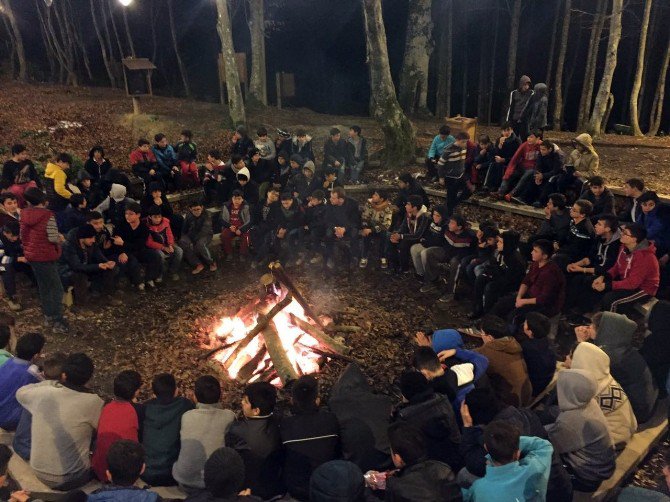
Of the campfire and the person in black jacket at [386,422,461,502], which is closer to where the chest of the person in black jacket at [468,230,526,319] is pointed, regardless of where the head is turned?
the campfire

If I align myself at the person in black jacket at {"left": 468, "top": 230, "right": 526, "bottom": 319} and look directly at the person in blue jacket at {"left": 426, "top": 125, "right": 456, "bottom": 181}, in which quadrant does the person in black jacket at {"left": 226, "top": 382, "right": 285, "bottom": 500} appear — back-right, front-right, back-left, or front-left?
back-left

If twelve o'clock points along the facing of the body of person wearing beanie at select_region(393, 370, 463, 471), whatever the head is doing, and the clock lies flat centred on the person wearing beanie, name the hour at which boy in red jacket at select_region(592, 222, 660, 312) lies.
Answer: The boy in red jacket is roughly at 3 o'clock from the person wearing beanie.

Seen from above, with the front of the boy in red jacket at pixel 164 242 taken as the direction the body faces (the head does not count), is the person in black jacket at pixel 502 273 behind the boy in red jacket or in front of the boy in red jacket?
in front

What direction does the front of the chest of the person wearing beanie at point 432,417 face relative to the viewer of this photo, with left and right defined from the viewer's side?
facing away from the viewer and to the left of the viewer

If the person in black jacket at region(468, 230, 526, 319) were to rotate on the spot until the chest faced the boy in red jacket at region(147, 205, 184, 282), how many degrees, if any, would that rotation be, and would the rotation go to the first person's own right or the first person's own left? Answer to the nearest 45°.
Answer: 0° — they already face them

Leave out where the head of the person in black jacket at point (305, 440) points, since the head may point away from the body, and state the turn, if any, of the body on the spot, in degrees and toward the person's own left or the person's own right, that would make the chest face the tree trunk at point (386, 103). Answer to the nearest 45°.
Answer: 0° — they already face it

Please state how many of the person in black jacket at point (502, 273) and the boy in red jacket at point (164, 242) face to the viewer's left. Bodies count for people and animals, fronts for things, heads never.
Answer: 1

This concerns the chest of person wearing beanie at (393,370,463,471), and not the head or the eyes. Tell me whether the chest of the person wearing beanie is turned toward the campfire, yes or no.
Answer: yes

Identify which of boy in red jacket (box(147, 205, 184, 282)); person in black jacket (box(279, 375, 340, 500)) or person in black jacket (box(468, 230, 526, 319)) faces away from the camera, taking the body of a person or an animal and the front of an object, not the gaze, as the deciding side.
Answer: person in black jacket (box(279, 375, 340, 500))

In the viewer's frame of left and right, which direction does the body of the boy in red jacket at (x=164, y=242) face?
facing the viewer and to the right of the viewer

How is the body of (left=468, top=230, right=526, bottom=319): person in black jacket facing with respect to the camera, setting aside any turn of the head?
to the viewer's left

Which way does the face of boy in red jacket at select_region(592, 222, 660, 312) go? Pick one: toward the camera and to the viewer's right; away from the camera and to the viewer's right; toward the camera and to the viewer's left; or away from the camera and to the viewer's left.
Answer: toward the camera and to the viewer's left

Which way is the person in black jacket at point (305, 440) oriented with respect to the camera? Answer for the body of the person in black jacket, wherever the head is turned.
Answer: away from the camera

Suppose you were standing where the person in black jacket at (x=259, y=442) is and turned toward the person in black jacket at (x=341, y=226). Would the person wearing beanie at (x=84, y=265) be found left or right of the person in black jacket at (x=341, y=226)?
left

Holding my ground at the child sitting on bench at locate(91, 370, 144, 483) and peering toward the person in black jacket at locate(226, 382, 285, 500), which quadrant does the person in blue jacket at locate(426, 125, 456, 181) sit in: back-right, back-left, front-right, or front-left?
front-left

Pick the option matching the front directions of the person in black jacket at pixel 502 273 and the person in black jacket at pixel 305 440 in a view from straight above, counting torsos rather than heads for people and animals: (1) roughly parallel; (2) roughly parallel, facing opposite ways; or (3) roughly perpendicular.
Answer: roughly perpendicular

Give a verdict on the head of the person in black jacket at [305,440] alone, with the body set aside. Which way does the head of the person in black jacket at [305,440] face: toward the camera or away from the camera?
away from the camera

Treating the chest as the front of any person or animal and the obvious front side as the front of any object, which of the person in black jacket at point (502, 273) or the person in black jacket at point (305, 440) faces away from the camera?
the person in black jacket at point (305, 440)
